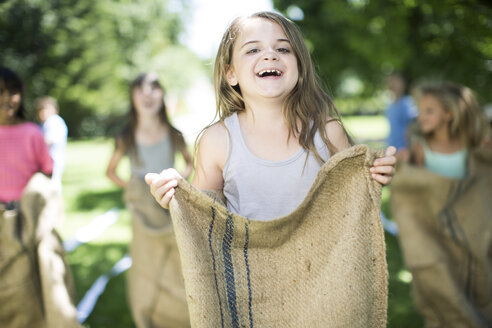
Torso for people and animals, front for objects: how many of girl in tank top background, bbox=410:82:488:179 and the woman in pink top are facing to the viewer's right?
0

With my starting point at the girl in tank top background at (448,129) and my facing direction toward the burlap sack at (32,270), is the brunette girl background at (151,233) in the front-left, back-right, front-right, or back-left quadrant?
front-right

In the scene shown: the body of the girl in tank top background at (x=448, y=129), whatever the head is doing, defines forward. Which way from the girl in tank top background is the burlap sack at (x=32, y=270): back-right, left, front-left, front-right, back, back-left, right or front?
front

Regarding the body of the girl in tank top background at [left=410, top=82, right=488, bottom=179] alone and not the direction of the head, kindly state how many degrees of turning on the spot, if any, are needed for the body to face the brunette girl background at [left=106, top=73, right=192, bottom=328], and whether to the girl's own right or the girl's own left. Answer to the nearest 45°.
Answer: approximately 45° to the girl's own right

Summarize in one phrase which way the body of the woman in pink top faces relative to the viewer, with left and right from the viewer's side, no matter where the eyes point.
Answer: facing the viewer

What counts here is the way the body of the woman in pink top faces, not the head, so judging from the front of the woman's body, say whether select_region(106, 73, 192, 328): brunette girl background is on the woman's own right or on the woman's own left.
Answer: on the woman's own left

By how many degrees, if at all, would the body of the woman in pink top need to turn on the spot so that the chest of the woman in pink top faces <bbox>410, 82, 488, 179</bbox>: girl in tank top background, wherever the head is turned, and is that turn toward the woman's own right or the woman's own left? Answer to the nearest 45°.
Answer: approximately 90° to the woman's own left

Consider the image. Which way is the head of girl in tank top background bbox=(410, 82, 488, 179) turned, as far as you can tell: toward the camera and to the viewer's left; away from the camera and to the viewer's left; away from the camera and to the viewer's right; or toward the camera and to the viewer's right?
toward the camera and to the viewer's left

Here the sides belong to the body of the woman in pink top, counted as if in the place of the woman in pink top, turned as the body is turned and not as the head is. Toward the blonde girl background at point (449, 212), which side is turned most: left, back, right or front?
left

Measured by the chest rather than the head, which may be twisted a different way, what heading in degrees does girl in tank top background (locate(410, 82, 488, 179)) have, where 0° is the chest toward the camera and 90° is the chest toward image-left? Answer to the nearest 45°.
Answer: approximately 45°
